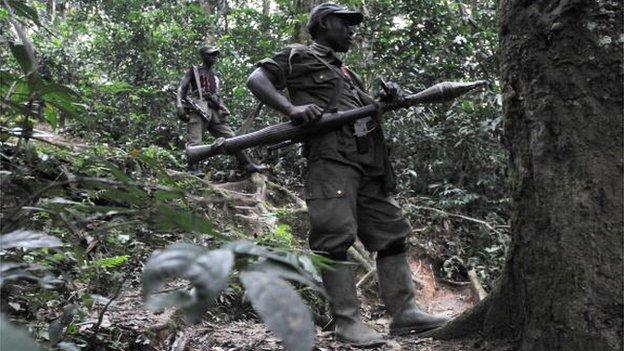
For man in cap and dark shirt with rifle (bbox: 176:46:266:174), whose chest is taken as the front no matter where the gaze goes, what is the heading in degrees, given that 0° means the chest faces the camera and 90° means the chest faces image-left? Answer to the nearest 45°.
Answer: approximately 315°

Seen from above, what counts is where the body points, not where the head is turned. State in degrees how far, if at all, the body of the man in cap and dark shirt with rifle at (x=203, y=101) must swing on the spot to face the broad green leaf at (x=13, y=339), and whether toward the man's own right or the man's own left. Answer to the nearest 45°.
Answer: approximately 45° to the man's own right

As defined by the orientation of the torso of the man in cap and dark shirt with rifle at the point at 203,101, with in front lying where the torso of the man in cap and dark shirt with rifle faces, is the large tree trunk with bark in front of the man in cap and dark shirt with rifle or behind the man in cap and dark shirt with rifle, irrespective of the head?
in front

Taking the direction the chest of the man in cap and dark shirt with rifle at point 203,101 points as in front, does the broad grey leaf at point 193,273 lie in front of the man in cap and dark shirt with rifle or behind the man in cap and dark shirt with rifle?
in front

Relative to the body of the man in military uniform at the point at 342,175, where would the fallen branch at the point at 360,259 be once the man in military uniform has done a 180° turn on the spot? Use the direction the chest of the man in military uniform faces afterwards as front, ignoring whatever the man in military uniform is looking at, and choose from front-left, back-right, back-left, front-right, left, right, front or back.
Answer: front-right

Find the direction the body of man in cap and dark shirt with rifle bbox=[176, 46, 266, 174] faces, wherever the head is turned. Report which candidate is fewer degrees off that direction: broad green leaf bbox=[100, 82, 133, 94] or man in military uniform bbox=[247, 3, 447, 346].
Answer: the man in military uniform

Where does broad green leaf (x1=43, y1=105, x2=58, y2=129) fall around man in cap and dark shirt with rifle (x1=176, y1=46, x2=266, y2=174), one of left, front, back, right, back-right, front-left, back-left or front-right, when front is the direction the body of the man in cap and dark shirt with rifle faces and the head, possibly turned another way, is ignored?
front-right

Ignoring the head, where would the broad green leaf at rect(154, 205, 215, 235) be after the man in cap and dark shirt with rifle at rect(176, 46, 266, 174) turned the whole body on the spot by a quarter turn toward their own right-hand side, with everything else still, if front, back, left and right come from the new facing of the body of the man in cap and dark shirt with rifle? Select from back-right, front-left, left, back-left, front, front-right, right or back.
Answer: front-left
